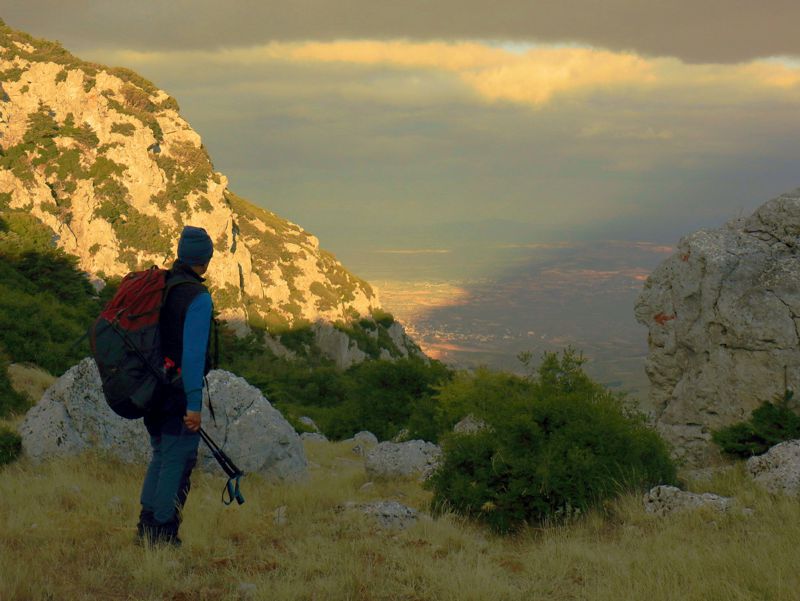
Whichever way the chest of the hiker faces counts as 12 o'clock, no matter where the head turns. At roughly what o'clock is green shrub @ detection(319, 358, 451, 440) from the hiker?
The green shrub is roughly at 11 o'clock from the hiker.

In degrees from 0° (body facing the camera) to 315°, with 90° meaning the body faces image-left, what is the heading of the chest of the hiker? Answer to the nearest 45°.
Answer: approximately 225°

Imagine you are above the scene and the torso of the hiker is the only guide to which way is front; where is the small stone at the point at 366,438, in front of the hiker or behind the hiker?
in front

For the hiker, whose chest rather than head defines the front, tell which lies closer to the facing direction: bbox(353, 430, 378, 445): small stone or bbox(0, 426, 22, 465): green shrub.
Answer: the small stone

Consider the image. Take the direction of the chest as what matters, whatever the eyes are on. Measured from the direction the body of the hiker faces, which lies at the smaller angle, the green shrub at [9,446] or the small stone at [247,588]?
the green shrub

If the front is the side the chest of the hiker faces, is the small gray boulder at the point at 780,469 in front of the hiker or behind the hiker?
in front

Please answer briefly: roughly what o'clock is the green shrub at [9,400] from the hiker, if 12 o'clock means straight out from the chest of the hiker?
The green shrub is roughly at 10 o'clock from the hiker.

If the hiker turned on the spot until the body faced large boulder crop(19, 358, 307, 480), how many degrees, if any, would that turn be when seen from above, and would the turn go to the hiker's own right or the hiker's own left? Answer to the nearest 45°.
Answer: approximately 45° to the hiker's own left

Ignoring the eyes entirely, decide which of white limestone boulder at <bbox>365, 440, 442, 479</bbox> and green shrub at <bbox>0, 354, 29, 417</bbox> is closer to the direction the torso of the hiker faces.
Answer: the white limestone boulder
